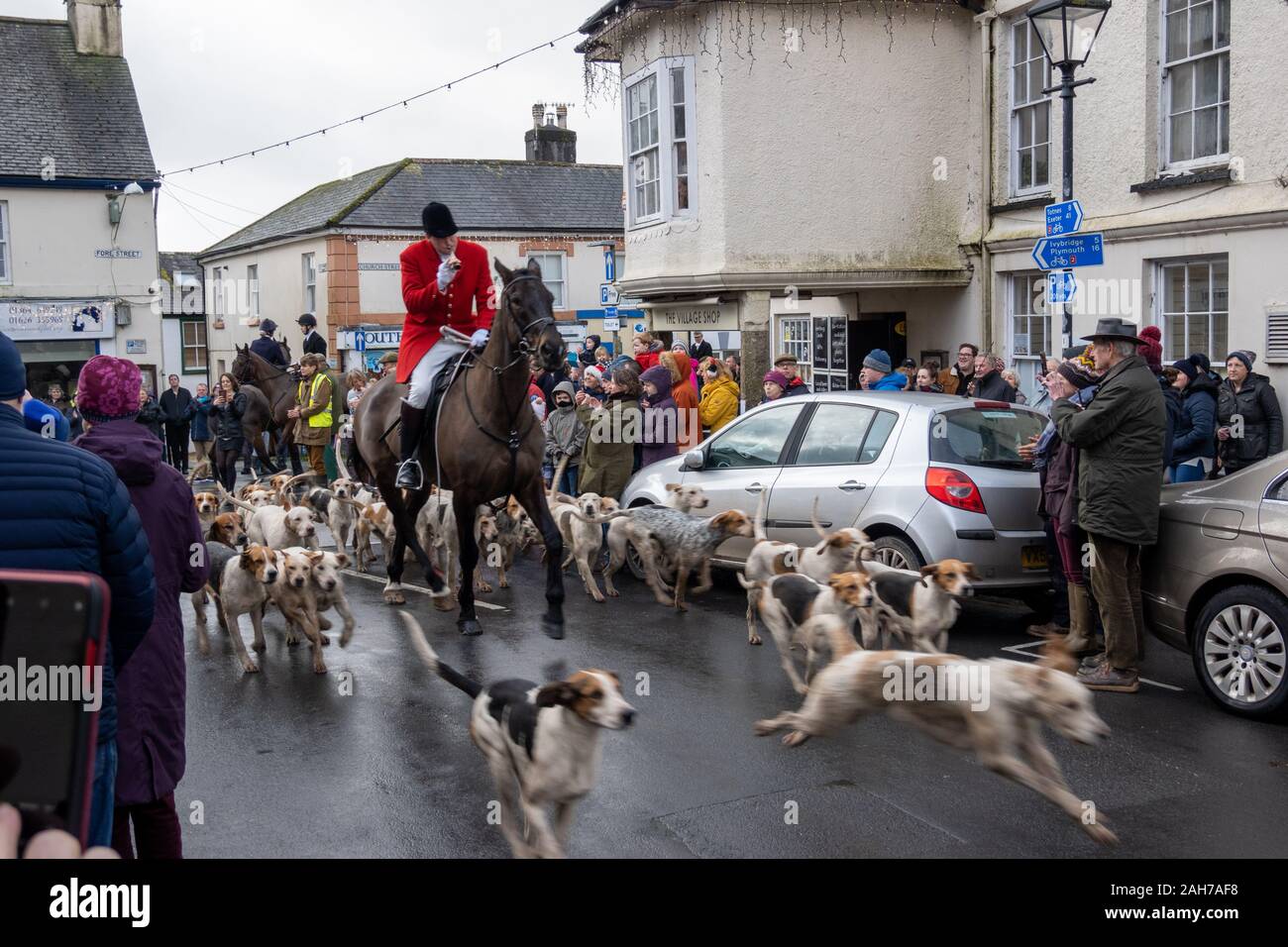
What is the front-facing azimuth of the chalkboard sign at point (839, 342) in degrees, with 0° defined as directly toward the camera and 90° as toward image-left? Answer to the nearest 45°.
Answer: approximately 0°

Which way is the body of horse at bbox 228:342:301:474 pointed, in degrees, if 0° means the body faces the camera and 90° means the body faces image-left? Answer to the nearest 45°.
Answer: approximately 45°

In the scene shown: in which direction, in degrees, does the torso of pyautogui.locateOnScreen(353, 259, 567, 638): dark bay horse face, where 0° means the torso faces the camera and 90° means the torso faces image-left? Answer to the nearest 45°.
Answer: approximately 315°

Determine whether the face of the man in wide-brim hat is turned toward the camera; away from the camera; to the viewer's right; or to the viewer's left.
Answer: to the viewer's left

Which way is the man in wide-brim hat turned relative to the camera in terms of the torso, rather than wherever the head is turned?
to the viewer's left

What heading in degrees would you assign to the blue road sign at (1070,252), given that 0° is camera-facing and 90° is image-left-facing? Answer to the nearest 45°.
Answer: approximately 0°

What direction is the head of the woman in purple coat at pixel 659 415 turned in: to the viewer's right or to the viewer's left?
to the viewer's left

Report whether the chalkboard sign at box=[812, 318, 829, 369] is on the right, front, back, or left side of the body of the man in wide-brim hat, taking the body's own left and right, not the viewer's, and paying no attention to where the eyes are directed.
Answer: right

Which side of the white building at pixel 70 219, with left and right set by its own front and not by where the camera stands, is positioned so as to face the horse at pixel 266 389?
front

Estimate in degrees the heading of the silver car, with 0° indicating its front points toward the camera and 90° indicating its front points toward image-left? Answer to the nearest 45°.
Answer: approximately 135°

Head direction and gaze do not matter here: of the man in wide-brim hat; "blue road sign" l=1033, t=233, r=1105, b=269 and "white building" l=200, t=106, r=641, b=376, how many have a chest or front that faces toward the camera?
2
